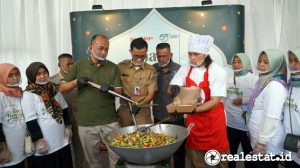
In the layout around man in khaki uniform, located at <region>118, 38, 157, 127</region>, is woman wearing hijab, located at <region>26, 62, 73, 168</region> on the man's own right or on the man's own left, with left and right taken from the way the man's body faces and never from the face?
on the man's own right

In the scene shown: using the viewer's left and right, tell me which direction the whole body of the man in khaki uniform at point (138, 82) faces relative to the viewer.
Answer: facing the viewer

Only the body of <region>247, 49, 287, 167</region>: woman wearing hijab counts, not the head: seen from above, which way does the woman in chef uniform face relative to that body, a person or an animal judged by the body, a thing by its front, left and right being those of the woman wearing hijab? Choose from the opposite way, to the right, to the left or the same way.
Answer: the same way

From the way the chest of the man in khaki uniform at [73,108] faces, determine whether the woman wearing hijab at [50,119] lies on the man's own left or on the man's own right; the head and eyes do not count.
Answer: on the man's own right

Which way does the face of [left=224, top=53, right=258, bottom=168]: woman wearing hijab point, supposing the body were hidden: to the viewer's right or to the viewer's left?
to the viewer's left

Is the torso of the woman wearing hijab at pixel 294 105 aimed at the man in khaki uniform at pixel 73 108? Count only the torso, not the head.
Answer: no

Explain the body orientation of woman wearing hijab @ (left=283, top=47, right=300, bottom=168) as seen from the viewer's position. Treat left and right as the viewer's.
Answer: facing the viewer and to the left of the viewer

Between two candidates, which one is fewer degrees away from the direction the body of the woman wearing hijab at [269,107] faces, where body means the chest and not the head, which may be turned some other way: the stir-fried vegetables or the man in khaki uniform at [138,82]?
the stir-fried vegetables

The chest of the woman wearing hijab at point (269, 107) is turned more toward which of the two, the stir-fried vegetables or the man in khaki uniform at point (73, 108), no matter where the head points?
the stir-fried vegetables

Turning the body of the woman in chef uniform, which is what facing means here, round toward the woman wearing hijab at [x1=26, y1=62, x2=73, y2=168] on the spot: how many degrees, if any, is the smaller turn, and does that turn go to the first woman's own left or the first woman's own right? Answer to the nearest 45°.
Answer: approximately 45° to the first woman's own right

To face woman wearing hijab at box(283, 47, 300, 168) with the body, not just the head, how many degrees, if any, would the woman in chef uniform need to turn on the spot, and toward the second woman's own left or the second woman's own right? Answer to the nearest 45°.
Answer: approximately 90° to the second woman's own left

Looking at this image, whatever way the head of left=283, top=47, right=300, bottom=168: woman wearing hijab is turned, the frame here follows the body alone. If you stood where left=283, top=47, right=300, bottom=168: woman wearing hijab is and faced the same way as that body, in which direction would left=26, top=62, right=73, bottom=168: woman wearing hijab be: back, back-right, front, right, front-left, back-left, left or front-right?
front-right

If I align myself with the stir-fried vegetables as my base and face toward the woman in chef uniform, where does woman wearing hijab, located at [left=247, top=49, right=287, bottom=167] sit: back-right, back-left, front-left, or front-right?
front-right

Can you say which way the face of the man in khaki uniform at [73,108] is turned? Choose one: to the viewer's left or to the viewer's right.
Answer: to the viewer's right
